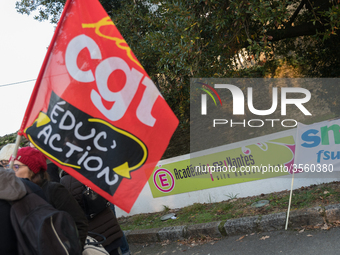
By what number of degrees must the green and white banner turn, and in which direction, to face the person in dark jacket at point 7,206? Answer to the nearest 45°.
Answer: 0° — it already faces them

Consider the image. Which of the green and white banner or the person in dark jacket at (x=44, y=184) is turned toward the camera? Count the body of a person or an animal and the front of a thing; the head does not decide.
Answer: the green and white banner

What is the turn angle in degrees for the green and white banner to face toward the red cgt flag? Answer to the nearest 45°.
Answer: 0° — it already faces it

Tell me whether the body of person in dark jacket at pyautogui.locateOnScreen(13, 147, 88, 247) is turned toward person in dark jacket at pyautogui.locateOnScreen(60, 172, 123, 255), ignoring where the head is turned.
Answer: no

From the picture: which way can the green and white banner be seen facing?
toward the camera

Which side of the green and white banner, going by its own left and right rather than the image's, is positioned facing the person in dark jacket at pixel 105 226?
front

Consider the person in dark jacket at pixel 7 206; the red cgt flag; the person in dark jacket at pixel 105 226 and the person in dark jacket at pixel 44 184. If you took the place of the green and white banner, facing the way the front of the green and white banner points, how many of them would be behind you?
0
